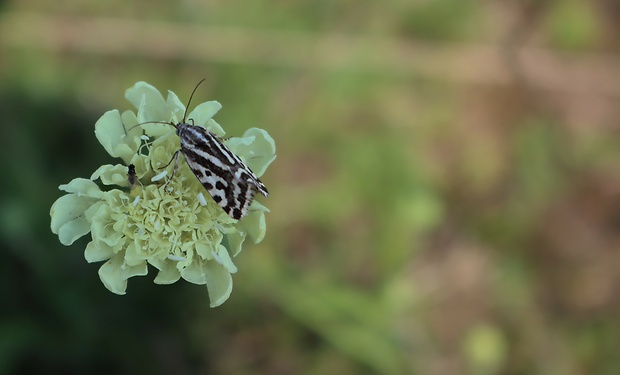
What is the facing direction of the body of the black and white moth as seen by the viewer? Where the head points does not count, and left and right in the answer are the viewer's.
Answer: facing away from the viewer and to the left of the viewer
